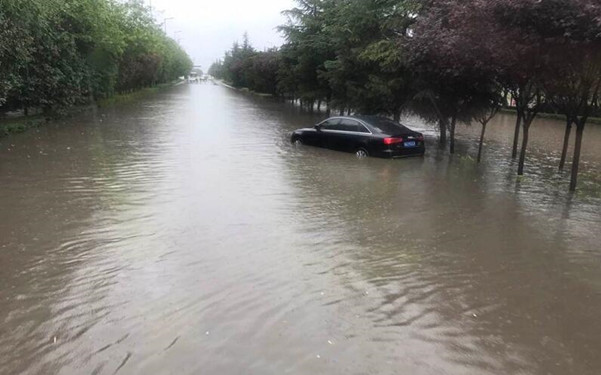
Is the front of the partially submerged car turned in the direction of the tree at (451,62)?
no

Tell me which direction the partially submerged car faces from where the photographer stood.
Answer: facing away from the viewer and to the left of the viewer
